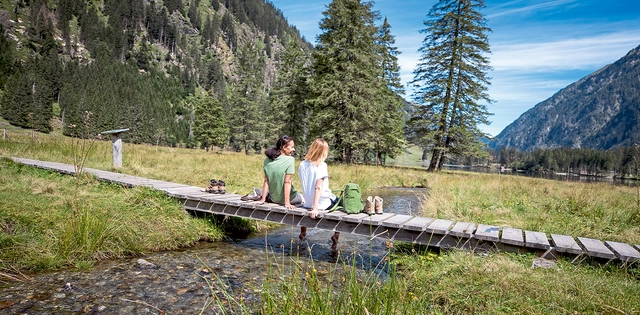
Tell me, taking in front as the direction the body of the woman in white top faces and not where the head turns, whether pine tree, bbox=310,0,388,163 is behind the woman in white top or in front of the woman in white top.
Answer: in front

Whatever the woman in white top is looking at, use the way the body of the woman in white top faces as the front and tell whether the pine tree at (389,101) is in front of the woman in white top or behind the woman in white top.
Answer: in front

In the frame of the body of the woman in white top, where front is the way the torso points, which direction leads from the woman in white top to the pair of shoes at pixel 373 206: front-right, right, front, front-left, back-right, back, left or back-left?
front-right

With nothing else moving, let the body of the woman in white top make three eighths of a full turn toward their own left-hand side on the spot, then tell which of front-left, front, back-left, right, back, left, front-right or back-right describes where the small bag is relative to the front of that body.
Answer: back

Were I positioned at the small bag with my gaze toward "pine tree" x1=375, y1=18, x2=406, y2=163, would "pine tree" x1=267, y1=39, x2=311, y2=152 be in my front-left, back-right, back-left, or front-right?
front-left

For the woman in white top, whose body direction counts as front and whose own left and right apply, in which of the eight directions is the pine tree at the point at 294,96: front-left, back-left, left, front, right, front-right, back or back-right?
front-left

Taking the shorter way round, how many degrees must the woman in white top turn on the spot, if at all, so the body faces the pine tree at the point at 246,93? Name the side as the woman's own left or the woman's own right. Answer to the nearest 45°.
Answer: approximately 45° to the woman's own left

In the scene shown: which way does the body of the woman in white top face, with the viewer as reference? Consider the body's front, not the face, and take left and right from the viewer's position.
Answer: facing away from the viewer and to the right of the viewer
